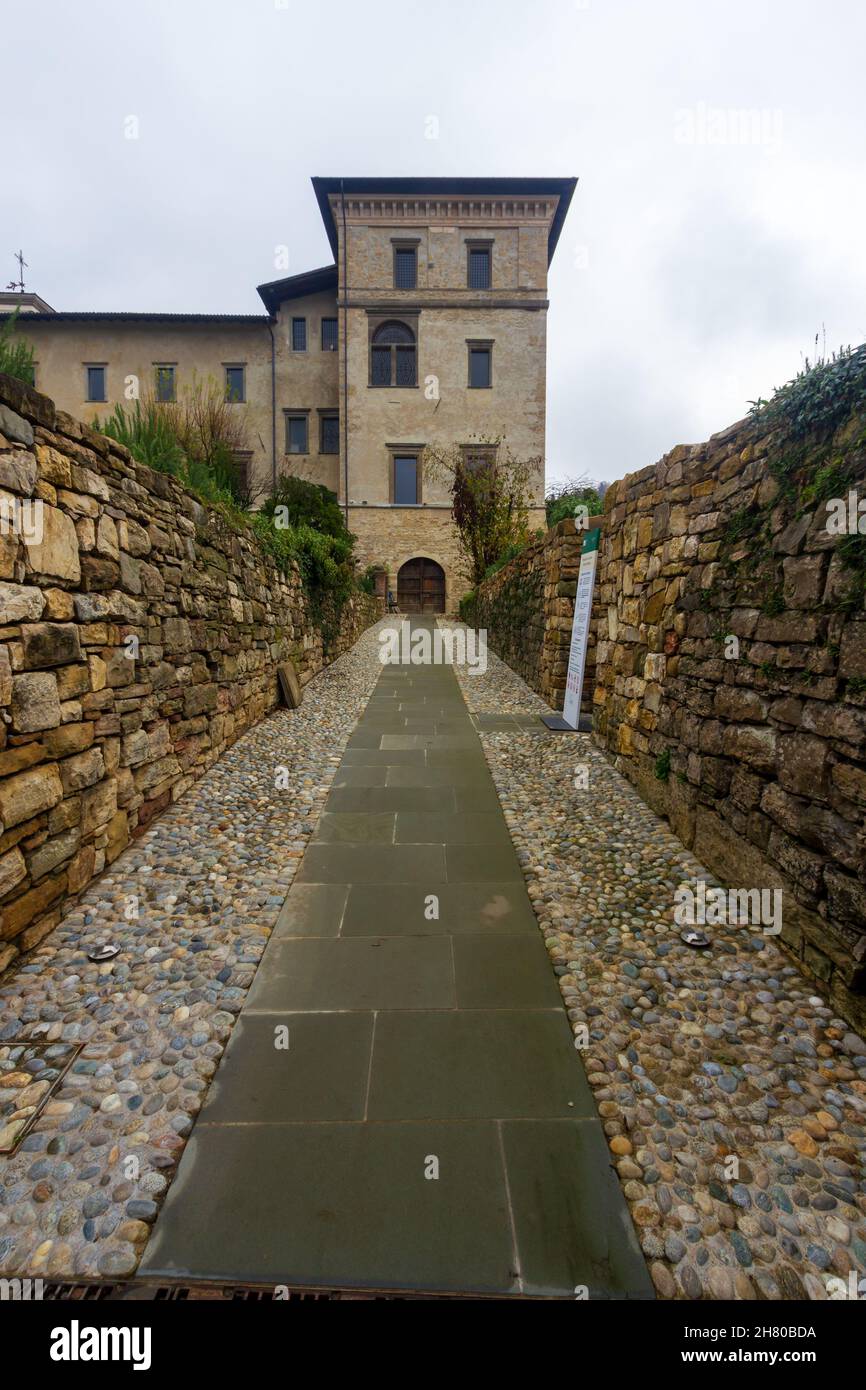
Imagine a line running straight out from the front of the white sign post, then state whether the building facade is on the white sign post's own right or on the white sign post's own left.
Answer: on the white sign post's own right

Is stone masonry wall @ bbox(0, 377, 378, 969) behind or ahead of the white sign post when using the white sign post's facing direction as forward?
ahead

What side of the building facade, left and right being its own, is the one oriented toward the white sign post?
front

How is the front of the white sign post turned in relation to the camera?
facing the viewer and to the left of the viewer

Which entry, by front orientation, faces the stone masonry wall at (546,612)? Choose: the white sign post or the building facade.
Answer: the building facade

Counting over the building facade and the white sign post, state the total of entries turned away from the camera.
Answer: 0

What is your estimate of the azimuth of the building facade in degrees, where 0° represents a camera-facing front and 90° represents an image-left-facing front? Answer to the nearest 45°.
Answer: approximately 0°

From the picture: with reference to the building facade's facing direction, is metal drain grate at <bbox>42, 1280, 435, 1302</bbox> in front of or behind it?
in front

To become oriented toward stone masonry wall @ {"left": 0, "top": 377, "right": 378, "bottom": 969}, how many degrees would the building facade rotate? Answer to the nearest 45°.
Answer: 0° — it already faces it
